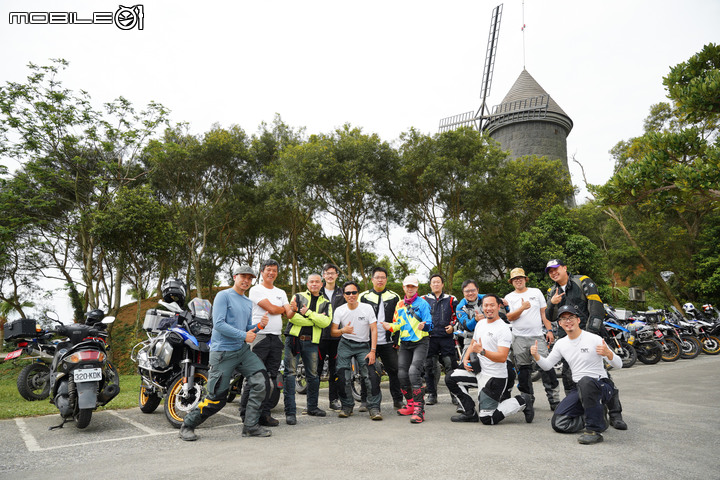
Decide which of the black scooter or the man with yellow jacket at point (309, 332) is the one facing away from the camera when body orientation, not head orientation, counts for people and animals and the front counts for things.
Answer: the black scooter

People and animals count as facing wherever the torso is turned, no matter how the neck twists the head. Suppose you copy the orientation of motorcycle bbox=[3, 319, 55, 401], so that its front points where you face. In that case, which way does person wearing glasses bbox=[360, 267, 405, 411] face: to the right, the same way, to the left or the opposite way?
the opposite way

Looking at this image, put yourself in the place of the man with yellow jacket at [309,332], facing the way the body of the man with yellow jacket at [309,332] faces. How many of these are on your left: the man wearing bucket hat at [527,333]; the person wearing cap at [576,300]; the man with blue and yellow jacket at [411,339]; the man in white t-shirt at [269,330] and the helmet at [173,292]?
3

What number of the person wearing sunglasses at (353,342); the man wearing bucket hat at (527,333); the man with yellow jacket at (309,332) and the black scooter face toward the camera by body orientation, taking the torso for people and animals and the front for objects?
3

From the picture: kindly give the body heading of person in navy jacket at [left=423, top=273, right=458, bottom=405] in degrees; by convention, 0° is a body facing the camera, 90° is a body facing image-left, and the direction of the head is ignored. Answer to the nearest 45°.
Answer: approximately 0°

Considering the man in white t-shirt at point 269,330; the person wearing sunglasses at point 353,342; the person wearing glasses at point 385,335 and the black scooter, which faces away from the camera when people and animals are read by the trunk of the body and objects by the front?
the black scooter

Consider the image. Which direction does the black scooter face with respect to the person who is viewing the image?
facing away from the viewer
